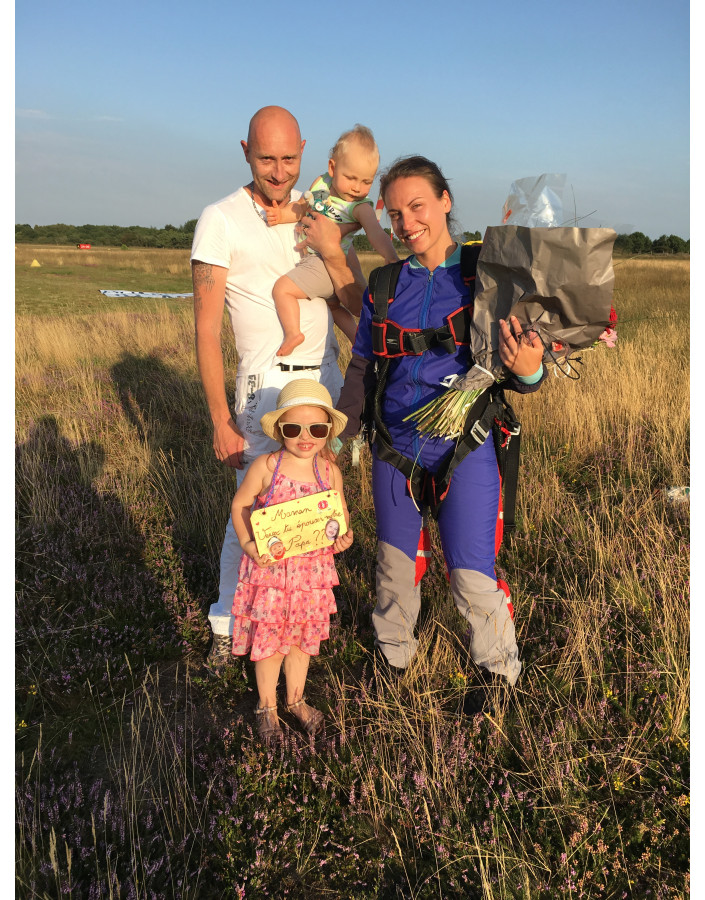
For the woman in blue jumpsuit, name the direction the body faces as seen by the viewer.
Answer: toward the camera

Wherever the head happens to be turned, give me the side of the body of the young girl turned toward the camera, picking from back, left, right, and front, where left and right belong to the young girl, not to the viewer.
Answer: front

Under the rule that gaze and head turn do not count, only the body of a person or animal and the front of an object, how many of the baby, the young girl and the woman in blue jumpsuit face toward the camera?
3

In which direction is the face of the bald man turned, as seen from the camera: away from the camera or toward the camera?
toward the camera

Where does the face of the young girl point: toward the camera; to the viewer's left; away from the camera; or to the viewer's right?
toward the camera

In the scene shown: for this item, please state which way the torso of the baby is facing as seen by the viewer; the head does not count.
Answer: toward the camera

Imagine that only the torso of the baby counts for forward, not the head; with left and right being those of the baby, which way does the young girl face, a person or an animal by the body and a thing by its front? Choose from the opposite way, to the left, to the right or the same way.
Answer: the same way

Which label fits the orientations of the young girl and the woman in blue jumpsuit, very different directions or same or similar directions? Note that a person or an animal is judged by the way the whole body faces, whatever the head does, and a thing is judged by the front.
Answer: same or similar directions

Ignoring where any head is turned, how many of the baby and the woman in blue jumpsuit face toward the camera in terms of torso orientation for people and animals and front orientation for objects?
2
